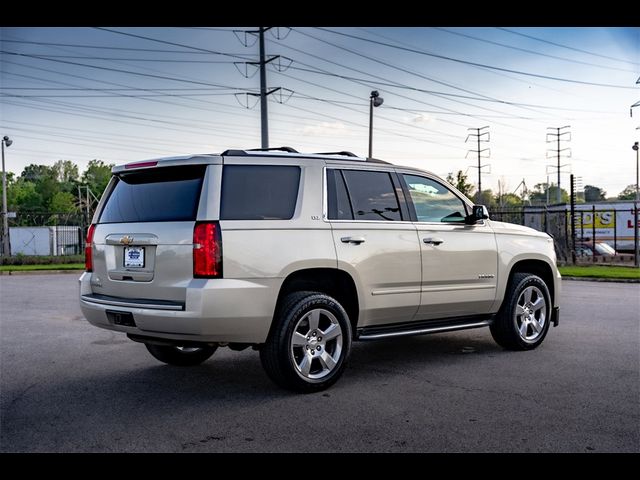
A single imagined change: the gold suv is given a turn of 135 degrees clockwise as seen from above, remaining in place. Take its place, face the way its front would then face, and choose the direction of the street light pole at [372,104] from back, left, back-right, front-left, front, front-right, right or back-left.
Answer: back

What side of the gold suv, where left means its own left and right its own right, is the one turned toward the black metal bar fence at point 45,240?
left

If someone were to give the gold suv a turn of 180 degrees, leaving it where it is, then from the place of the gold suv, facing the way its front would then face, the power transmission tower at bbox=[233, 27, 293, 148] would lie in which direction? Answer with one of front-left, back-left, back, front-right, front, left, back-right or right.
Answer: back-right

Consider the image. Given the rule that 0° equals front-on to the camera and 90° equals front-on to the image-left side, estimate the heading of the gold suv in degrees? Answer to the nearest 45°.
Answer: approximately 225°
